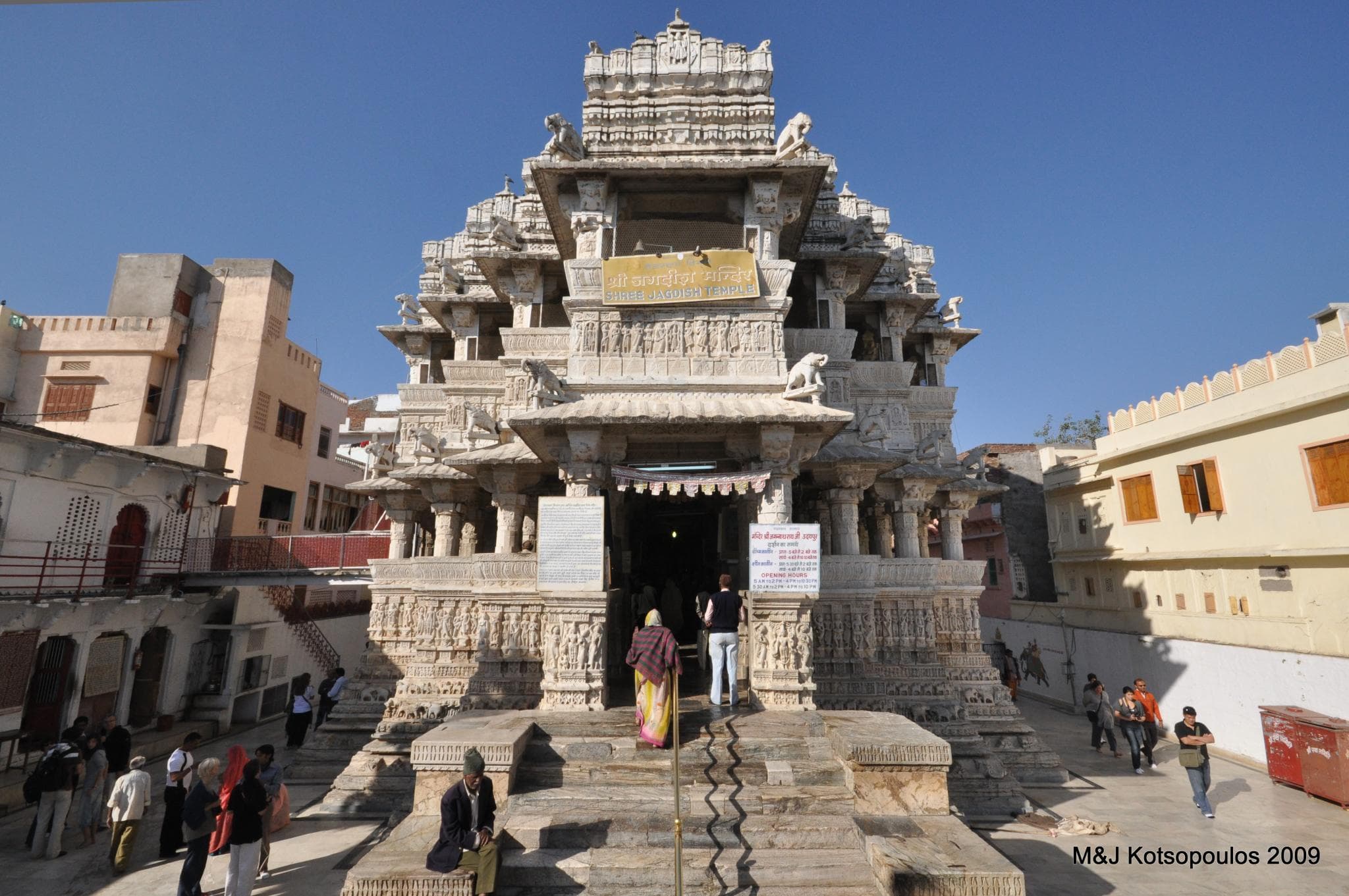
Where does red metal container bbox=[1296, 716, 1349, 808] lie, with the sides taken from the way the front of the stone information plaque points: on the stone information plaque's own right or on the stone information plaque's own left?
on the stone information plaque's own left

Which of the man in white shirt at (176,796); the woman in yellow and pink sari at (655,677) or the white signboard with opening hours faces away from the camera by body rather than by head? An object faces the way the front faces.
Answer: the woman in yellow and pink sari

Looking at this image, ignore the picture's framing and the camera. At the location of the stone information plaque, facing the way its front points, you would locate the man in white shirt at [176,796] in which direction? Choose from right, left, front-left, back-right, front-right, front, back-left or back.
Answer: right

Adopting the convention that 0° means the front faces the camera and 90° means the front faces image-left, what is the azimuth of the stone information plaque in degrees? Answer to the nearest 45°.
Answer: approximately 0°

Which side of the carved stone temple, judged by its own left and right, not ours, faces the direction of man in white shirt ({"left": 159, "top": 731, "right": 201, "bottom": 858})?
right

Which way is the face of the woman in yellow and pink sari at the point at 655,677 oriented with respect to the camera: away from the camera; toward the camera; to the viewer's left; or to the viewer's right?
away from the camera

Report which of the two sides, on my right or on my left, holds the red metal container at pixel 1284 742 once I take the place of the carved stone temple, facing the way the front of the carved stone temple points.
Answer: on my left

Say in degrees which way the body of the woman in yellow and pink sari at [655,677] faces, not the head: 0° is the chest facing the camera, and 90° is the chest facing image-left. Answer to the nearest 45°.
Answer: approximately 180°
